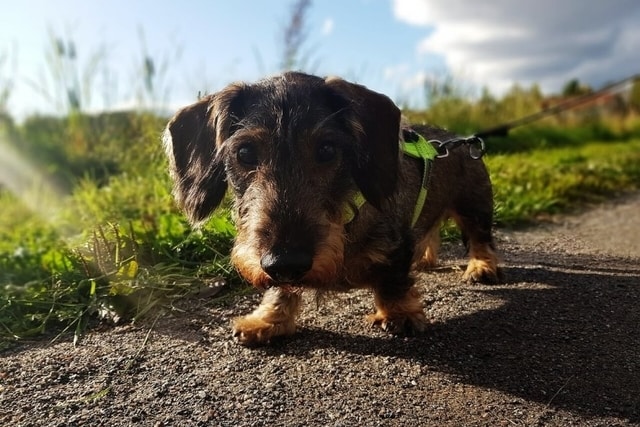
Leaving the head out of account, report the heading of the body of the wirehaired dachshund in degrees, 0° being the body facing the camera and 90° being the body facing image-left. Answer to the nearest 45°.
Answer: approximately 45°
